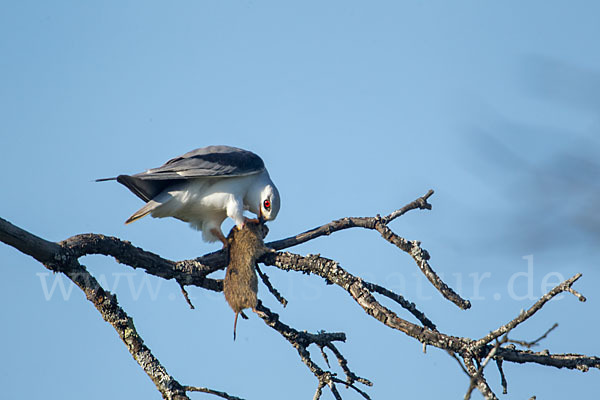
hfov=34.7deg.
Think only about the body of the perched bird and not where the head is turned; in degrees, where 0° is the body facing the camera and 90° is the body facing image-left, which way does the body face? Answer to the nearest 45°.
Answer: approximately 270°
